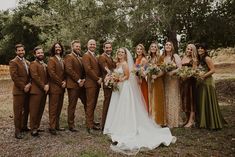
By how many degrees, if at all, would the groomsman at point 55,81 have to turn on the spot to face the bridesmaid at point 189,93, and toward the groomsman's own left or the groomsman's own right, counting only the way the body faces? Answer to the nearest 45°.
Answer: approximately 45° to the groomsman's own left

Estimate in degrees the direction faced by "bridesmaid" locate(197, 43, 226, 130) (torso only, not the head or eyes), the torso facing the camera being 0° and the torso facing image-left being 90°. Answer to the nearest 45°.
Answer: approximately 45°

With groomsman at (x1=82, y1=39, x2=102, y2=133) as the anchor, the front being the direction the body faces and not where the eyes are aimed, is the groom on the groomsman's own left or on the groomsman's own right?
on the groomsman's own left

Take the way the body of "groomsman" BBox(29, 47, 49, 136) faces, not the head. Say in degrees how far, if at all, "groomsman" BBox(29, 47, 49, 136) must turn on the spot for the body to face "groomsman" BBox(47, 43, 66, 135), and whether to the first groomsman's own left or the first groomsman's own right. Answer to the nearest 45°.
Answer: approximately 45° to the first groomsman's own left

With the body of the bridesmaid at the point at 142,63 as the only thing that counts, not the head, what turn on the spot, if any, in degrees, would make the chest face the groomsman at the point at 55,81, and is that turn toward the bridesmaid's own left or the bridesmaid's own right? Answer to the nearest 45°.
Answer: approximately 45° to the bridesmaid's own right
